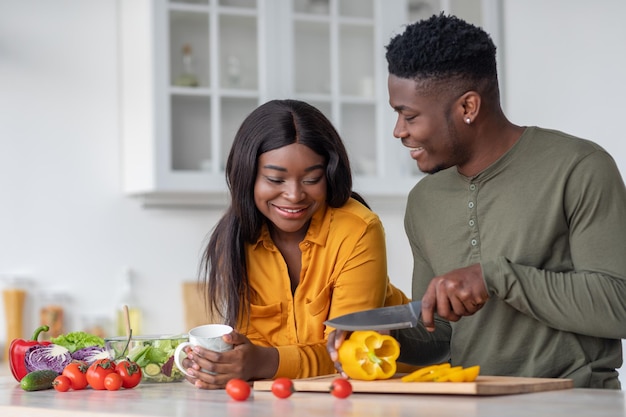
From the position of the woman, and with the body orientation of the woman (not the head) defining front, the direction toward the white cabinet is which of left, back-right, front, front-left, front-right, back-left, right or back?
back

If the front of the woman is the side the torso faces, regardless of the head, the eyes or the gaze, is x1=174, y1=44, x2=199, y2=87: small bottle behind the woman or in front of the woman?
behind

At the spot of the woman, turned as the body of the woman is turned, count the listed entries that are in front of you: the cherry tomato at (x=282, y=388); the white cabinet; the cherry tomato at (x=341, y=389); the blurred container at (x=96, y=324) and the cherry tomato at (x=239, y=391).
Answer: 3

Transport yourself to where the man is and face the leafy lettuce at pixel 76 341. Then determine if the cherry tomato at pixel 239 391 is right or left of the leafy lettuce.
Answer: left

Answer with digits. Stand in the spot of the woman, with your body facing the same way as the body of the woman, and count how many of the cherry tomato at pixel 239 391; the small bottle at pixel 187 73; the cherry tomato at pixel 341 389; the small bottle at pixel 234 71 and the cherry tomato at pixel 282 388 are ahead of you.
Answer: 3

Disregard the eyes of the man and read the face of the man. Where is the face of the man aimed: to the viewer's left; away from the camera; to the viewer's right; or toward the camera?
to the viewer's left

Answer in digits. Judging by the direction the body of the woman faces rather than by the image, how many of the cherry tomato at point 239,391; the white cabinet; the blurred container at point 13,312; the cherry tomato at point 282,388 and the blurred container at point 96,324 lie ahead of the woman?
2

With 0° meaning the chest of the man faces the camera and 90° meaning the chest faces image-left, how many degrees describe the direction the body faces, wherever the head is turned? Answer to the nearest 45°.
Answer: approximately 45°
